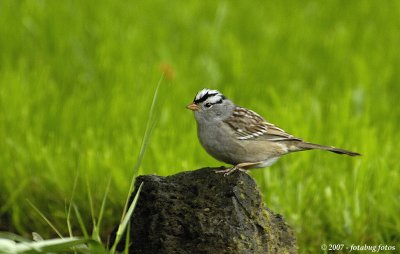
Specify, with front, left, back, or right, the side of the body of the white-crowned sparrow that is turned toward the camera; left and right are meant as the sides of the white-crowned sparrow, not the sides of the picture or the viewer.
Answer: left
